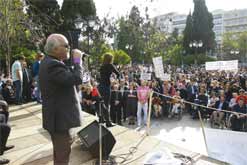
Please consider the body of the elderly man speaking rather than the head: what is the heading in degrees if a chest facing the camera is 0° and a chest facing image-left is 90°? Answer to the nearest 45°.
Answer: approximately 270°

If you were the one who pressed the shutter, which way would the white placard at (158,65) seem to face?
facing the viewer

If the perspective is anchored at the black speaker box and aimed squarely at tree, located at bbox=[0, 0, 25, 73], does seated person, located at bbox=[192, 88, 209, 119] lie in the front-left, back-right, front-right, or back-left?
front-right

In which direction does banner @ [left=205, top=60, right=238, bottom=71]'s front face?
toward the camera

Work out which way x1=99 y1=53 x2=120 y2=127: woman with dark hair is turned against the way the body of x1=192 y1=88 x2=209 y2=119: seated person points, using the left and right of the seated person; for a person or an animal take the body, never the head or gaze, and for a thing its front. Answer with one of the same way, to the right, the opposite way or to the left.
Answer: the opposite way

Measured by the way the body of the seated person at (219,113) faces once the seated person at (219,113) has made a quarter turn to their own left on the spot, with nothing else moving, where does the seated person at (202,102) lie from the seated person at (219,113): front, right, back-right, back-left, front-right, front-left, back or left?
back

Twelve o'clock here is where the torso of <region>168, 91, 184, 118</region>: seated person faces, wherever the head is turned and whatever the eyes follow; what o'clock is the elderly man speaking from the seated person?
The elderly man speaking is roughly at 11 o'clock from the seated person.

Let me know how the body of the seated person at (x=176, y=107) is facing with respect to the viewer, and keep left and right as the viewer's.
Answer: facing the viewer and to the left of the viewer

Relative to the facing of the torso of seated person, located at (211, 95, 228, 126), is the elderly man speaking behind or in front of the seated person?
in front

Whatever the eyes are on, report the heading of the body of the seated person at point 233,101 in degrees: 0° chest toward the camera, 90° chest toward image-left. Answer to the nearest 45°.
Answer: approximately 45°

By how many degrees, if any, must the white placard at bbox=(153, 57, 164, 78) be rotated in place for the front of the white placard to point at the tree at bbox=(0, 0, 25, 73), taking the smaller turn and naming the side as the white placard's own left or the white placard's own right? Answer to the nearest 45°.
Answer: approximately 90° to the white placard's own right

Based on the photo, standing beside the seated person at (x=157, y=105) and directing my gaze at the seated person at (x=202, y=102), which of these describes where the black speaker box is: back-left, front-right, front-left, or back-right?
back-right
